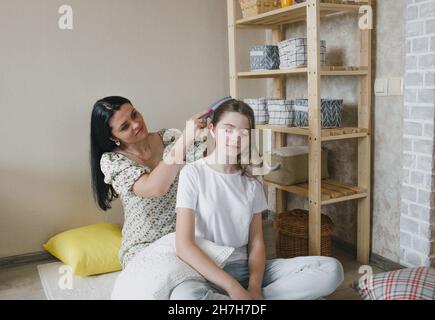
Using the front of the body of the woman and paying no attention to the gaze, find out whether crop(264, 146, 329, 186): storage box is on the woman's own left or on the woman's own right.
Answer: on the woman's own left

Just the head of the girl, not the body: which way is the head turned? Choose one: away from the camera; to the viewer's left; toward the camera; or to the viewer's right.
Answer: toward the camera

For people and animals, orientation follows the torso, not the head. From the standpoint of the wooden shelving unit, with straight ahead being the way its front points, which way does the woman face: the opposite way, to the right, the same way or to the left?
to the left

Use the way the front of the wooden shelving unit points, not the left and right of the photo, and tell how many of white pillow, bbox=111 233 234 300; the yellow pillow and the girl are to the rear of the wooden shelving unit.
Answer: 0

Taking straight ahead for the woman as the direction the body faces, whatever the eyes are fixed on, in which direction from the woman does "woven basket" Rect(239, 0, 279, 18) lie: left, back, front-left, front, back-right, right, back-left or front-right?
left

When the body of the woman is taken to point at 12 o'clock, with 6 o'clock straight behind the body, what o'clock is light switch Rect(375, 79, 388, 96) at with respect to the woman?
The light switch is roughly at 10 o'clock from the woman.

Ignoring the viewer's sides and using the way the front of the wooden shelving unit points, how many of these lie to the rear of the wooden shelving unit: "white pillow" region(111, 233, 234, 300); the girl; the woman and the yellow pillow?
0

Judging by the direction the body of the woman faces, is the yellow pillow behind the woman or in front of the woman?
behind

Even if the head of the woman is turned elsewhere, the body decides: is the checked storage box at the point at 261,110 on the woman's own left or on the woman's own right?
on the woman's own left

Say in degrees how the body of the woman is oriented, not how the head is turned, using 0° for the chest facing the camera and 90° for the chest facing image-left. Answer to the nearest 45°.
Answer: approximately 315°

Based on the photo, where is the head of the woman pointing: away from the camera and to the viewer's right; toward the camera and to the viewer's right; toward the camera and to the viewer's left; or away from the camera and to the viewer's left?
toward the camera and to the viewer's right

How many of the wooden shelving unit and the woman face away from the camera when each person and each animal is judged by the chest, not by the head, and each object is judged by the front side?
0

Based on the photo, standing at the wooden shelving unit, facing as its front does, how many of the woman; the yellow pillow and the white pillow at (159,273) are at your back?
0
